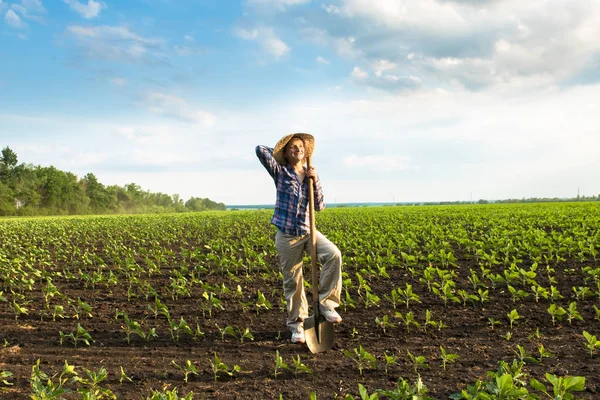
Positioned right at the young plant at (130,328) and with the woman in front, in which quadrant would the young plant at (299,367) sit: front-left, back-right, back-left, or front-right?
front-right

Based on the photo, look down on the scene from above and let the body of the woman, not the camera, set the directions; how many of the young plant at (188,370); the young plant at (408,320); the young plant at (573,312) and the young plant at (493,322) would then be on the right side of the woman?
1

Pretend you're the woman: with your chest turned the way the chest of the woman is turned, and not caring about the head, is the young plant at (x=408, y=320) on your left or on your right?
on your left

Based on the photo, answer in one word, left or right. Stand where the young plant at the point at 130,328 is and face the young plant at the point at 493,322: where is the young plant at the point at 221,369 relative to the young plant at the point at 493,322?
right

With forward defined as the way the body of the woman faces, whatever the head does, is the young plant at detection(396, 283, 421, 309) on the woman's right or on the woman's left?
on the woman's left

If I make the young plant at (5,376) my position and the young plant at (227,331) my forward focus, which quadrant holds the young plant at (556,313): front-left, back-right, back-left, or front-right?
front-right

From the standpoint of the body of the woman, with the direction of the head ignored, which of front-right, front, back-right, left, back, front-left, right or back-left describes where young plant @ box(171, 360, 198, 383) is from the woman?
right

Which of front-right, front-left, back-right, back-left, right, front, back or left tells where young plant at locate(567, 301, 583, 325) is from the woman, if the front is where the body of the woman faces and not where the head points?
front-left

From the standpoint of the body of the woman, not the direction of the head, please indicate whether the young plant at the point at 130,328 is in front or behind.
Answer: behind

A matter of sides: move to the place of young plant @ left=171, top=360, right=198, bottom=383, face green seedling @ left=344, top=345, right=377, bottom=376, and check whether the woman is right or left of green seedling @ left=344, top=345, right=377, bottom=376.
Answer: left

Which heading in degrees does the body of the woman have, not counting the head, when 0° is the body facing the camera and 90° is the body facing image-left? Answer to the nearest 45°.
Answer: approximately 315°

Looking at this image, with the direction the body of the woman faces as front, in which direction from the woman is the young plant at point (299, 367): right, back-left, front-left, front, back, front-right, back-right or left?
front-right
